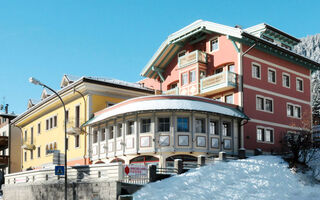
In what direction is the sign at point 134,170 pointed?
toward the camera

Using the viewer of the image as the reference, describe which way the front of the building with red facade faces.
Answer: facing the viewer and to the left of the viewer

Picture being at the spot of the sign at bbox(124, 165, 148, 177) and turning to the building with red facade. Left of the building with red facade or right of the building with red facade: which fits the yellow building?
left

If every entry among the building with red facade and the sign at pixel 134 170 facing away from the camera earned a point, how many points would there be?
0

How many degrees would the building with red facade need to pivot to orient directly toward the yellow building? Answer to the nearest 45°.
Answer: approximately 45° to its right

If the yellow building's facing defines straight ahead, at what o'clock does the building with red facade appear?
The building with red facade is roughly at 8 o'clock from the yellow building.

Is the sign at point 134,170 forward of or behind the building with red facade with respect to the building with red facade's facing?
forward

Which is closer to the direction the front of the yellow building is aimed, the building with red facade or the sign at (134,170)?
the sign

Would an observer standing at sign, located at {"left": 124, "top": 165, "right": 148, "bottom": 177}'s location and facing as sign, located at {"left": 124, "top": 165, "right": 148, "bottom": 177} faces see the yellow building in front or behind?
behind

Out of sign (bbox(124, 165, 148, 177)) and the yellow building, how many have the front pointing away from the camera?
0

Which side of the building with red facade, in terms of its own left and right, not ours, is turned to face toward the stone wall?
front

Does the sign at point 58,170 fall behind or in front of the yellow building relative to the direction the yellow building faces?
in front
